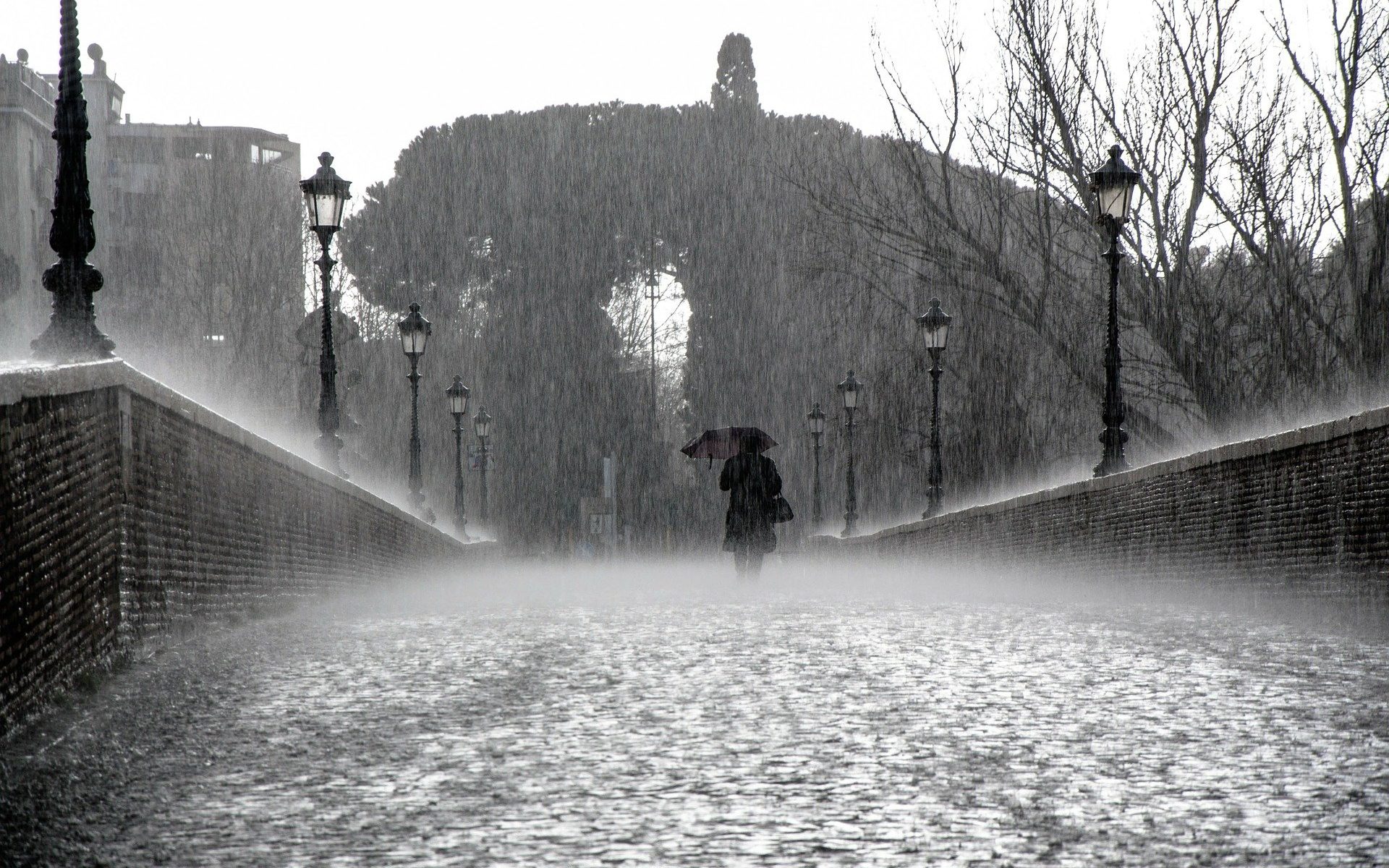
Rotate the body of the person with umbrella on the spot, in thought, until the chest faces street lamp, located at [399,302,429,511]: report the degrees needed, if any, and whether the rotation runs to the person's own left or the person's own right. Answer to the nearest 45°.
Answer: approximately 45° to the person's own left

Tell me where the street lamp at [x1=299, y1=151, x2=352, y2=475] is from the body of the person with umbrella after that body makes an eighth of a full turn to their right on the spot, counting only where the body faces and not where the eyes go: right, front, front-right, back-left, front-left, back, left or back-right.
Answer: back-left

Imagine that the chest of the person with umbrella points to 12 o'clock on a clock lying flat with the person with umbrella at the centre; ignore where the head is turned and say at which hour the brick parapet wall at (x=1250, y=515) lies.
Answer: The brick parapet wall is roughly at 5 o'clock from the person with umbrella.

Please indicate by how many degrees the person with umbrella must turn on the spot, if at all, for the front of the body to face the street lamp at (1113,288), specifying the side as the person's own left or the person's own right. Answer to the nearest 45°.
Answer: approximately 90° to the person's own right

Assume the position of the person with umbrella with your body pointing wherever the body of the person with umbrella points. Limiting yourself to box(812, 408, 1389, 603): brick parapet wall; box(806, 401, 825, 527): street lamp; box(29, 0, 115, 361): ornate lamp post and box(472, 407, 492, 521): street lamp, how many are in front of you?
2

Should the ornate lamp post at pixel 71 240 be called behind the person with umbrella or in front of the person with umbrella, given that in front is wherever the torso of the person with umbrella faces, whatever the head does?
behind

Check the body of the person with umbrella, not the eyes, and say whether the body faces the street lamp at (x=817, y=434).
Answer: yes

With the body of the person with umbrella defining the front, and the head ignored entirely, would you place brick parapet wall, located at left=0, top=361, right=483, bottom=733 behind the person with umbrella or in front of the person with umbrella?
behind

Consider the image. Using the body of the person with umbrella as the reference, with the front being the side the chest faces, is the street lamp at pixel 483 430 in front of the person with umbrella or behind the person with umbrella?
in front

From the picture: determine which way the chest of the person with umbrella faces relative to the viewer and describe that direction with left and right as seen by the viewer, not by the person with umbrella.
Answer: facing away from the viewer
